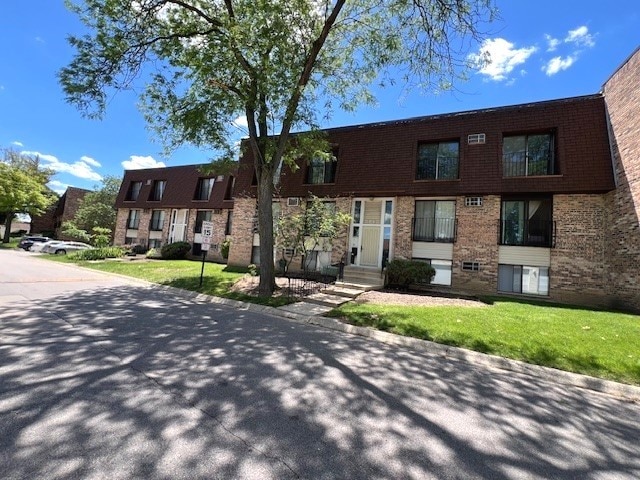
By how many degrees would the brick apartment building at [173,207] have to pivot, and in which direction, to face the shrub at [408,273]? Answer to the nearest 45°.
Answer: approximately 90° to its left

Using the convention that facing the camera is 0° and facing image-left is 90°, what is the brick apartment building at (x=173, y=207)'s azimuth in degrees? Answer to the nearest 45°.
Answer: approximately 45°

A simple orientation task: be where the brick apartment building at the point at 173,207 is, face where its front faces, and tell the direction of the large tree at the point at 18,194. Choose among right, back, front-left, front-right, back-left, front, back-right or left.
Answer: right

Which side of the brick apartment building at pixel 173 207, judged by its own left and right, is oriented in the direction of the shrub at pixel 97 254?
front

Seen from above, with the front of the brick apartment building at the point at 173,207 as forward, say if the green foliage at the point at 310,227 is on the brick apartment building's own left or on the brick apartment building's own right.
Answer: on the brick apartment building's own left

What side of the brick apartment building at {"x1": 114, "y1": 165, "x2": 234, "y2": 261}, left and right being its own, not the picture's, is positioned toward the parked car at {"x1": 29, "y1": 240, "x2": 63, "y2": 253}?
right
